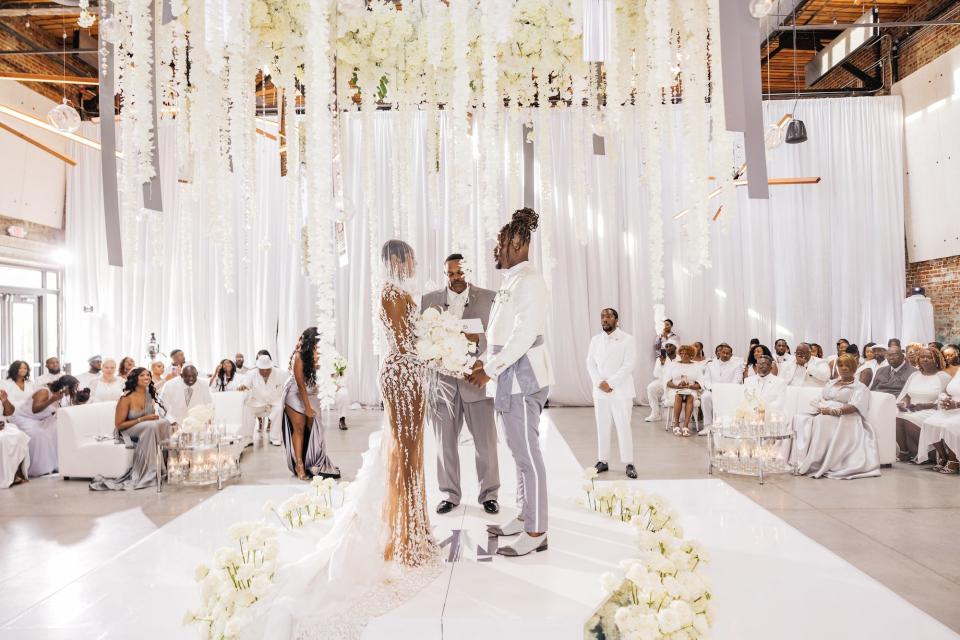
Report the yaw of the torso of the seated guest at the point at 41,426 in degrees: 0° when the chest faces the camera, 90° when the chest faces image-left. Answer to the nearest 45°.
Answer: approximately 270°

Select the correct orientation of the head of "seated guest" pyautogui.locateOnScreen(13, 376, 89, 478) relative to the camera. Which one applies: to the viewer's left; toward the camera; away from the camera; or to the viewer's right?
to the viewer's right

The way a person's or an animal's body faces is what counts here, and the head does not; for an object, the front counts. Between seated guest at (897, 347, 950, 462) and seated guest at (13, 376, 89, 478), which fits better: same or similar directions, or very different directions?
very different directions

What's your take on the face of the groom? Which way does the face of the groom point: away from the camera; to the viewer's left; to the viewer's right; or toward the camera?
to the viewer's left

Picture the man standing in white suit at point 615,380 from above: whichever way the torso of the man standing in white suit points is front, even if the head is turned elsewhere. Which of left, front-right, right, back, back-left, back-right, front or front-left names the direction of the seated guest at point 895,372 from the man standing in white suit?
back-left

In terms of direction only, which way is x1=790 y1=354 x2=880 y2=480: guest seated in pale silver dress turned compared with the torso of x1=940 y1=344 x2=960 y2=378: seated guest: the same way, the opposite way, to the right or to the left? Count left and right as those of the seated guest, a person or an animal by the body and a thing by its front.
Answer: the same way

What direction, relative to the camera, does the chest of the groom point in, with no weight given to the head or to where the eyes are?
to the viewer's left

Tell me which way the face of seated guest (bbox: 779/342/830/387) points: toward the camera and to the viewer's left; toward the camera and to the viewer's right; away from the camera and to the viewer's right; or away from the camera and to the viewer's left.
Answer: toward the camera and to the viewer's left

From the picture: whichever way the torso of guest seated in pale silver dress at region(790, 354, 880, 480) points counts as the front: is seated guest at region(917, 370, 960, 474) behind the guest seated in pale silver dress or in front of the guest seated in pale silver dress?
behind

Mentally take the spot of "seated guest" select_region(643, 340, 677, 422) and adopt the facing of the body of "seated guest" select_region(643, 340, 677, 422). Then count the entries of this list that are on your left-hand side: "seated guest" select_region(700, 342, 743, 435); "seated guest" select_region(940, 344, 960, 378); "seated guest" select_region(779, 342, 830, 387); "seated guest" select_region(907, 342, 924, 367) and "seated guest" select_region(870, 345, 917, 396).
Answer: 5

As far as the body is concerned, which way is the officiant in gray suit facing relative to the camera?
toward the camera

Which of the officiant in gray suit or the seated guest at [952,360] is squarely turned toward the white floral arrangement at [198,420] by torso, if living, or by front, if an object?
the seated guest

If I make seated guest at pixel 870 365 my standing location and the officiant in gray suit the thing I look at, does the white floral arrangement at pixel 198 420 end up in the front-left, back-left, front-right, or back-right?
front-right

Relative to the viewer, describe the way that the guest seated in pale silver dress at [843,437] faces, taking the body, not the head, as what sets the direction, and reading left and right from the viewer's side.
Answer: facing the viewer and to the left of the viewer

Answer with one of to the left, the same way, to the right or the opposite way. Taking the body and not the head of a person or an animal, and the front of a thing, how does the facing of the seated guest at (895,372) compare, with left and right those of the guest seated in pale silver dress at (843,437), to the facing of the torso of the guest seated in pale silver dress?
the same way

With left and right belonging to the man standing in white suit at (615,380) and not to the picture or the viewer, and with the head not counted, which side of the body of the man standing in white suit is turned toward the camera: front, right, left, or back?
front

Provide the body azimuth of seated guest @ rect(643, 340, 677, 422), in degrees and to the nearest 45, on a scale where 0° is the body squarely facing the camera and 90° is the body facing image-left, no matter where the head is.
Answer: approximately 45°

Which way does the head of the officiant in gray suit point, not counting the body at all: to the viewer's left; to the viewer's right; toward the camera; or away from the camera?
toward the camera

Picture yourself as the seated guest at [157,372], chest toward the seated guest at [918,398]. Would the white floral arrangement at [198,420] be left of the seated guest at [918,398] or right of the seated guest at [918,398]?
right
